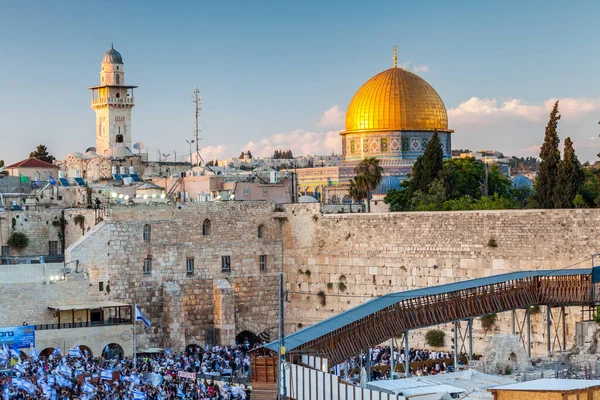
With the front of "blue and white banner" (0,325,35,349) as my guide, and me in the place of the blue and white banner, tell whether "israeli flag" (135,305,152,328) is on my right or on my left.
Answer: on my left

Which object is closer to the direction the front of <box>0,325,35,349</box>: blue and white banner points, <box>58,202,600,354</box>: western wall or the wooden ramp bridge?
the wooden ramp bridge

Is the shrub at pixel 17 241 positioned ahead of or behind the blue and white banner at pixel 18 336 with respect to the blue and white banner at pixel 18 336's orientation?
behind

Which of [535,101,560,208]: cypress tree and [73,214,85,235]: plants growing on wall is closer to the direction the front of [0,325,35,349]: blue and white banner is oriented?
the cypress tree

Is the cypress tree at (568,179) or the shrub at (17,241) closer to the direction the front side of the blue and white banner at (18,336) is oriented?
the cypress tree

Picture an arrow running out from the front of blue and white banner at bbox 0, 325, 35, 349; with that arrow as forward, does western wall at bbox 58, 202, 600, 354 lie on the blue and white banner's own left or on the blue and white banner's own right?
on the blue and white banner's own left

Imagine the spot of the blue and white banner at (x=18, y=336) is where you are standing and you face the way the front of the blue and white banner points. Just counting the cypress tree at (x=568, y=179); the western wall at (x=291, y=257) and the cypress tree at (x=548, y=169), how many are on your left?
3

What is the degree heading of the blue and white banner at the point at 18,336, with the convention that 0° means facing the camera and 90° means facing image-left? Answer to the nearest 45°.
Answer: approximately 0°
